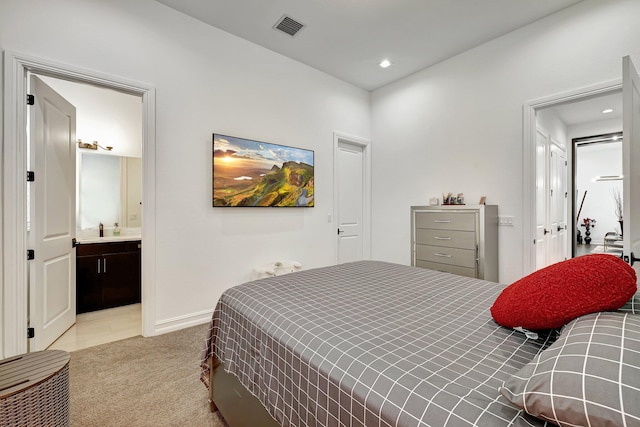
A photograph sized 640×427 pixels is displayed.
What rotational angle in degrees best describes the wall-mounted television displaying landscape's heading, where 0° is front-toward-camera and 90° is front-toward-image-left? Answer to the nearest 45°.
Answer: approximately 315°

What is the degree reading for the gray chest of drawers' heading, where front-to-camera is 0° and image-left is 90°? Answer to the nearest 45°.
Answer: approximately 45°

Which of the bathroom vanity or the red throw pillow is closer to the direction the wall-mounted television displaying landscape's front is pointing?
the red throw pillow

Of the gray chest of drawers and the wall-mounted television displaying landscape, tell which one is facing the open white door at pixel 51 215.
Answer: the gray chest of drawers

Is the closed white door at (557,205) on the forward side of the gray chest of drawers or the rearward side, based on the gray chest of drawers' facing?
on the rearward side

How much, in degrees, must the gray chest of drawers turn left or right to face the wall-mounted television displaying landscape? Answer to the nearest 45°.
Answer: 0° — it already faces it

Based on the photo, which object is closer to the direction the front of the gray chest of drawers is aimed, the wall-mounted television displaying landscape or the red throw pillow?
the wall-mounted television displaying landscape

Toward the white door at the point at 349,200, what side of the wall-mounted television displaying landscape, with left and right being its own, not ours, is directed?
left

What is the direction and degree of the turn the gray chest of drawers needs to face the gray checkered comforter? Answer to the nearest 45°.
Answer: approximately 45° to its left
